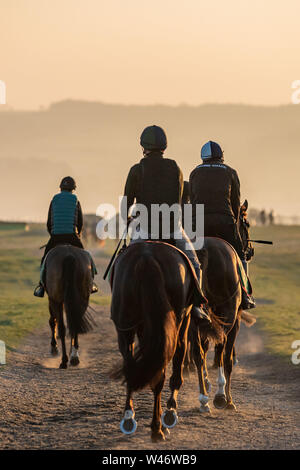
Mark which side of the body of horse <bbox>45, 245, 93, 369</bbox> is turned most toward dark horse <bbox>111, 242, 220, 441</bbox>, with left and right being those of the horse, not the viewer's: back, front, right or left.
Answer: back

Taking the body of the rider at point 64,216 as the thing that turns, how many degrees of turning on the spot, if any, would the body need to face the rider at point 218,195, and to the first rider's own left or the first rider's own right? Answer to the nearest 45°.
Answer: approximately 135° to the first rider's own right

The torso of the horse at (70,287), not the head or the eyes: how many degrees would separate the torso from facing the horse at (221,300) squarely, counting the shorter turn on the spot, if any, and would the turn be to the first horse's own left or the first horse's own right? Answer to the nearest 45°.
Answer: approximately 135° to the first horse's own right

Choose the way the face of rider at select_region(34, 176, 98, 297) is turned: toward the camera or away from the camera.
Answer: away from the camera

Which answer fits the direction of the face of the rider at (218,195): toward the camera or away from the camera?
away from the camera

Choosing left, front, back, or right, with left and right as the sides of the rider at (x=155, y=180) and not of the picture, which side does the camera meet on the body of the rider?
back

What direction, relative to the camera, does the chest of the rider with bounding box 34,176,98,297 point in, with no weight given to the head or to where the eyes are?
away from the camera

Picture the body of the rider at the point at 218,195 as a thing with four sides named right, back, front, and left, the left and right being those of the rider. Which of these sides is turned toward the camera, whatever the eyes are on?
back

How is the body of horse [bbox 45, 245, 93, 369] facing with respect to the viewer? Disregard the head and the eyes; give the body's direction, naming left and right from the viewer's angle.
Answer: facing away from the viewer
